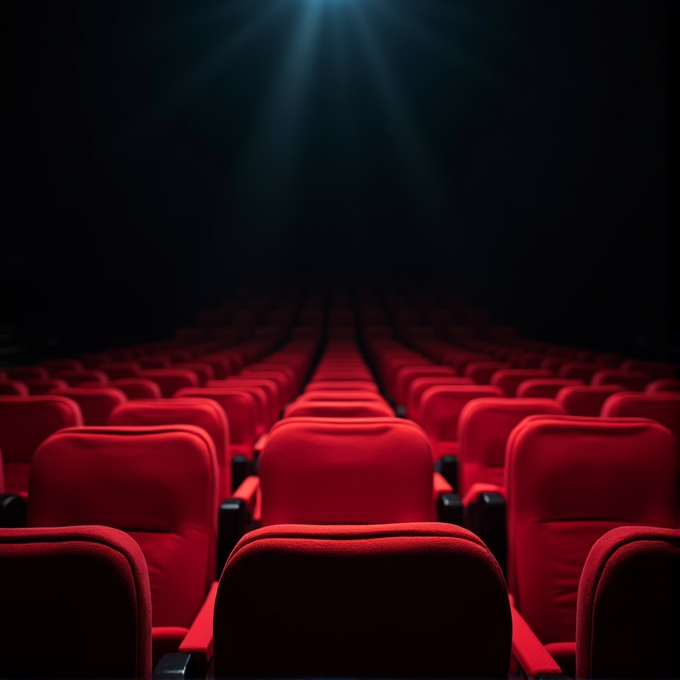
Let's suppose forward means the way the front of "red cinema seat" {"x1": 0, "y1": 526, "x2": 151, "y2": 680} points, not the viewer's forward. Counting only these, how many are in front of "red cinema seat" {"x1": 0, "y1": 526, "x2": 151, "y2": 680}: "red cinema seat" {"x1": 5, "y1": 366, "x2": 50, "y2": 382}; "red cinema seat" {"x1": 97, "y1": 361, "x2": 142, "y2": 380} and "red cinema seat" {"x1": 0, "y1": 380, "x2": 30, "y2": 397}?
3

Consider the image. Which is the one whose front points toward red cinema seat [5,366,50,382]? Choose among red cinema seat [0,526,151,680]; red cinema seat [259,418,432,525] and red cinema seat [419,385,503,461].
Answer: red cinema seat [0,526,151,680]

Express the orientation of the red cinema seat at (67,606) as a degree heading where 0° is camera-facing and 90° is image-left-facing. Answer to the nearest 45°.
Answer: approximately 180°

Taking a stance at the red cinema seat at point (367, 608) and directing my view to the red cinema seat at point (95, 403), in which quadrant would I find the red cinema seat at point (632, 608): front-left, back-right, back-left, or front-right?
back-right

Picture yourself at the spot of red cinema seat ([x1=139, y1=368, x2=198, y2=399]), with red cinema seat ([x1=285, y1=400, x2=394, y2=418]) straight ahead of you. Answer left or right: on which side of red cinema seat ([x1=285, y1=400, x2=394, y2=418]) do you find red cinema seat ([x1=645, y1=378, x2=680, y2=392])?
left

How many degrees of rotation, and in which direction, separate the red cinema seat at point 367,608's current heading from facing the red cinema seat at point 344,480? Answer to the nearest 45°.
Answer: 0° — it already faces it
